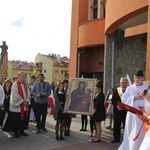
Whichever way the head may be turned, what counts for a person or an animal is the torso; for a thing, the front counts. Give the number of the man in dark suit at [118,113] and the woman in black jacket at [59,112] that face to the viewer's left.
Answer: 0

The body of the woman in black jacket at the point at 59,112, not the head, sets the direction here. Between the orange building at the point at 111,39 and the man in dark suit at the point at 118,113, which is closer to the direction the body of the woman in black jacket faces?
the man in dark suit

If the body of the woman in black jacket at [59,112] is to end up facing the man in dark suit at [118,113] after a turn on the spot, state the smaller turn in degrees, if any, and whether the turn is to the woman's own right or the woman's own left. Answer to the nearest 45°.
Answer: approximately 45° to the woman's own left

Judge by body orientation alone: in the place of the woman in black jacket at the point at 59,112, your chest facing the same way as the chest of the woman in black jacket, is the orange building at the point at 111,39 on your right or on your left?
on your left

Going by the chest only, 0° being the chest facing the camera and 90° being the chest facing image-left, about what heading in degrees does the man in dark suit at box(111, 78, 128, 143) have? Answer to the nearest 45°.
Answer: approximately 315°

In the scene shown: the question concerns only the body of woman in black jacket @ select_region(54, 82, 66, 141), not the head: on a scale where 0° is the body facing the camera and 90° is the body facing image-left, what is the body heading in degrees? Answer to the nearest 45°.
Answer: approximately 315°
